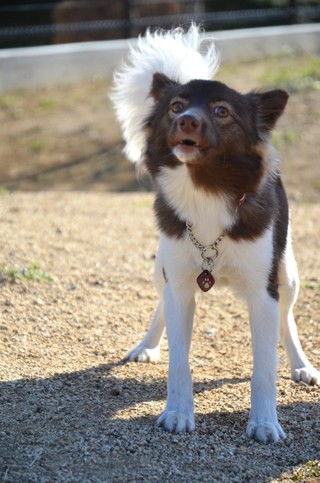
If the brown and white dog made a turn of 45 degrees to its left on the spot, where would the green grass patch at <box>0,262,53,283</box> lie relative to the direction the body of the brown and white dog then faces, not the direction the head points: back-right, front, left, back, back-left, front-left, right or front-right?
back

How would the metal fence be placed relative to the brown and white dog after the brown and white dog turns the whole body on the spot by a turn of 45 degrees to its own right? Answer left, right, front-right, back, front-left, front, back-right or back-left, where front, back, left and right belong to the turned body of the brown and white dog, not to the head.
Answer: back-right

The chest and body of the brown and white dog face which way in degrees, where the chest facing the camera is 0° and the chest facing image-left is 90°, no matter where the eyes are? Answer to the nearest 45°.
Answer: approximately 0°
